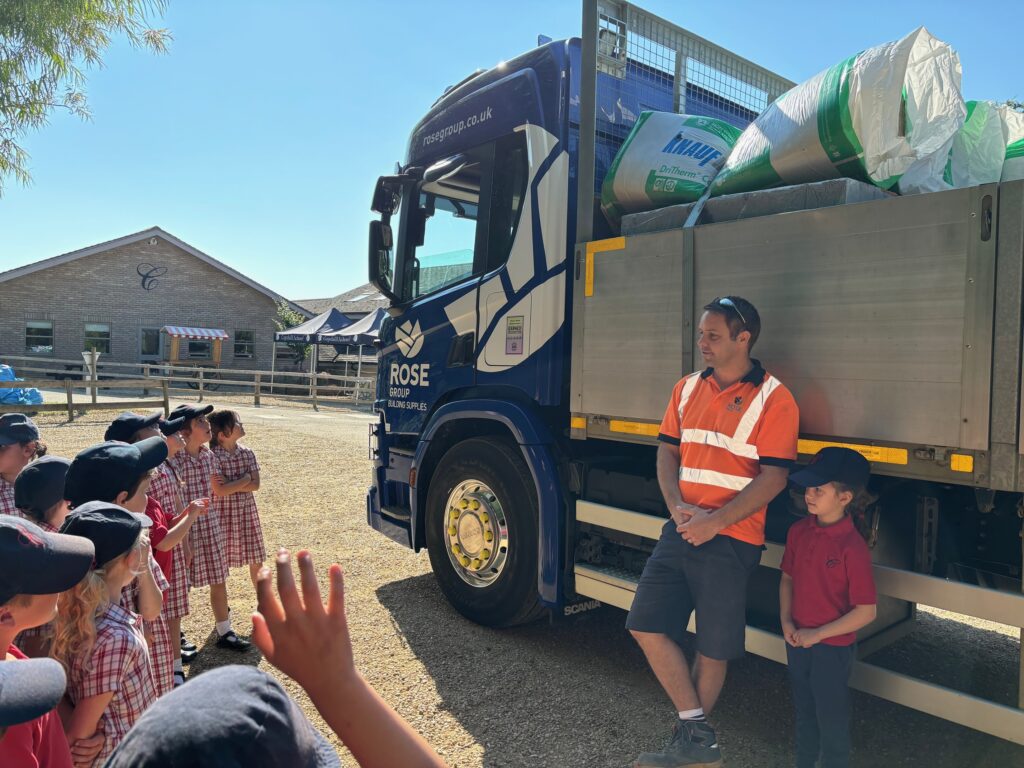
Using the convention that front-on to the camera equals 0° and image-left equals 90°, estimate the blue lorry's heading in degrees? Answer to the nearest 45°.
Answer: approximately 135°

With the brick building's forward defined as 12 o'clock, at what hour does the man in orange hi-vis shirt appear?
The man in orange hi-vis shirt is roughly at 12 o'clock from the brick building.

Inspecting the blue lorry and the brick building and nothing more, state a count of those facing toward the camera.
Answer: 1

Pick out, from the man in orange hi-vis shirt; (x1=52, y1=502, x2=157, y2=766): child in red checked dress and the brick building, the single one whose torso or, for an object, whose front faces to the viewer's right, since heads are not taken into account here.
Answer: the child in red checked dress

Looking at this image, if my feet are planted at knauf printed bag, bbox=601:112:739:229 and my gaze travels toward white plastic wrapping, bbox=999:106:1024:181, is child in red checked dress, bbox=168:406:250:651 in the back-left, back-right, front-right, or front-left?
back-right

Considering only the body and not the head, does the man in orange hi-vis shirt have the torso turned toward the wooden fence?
no

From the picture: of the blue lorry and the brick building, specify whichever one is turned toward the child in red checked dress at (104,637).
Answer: the brick building

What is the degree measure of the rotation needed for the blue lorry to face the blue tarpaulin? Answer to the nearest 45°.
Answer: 0° — it already faces it

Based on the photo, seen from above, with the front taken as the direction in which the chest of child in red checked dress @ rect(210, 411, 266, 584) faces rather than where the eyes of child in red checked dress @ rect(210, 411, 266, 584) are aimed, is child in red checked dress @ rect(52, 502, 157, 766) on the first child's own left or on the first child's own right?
on the first child's own right

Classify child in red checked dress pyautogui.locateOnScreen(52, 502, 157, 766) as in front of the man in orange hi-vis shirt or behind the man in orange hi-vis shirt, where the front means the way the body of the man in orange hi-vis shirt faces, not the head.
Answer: in front

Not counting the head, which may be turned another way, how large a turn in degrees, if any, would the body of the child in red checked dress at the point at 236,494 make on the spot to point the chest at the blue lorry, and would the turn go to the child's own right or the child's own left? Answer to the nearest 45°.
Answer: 0° — they already face it

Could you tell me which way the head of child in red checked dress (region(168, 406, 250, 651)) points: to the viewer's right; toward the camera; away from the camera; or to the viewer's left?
to the viewer's right

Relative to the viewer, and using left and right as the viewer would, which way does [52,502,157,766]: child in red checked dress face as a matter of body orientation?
facing to the right of the viewer

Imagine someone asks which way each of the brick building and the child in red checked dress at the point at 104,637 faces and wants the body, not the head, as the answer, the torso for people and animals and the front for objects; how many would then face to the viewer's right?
1

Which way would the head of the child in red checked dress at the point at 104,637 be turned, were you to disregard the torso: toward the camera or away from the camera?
away from the camera

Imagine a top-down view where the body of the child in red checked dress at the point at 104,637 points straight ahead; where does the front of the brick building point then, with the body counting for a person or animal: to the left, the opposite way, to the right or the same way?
to the right

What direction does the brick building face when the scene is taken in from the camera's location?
facing the viewer

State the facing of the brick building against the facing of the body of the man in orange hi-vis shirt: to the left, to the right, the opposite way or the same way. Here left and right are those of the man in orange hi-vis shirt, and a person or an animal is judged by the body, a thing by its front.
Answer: to the left
